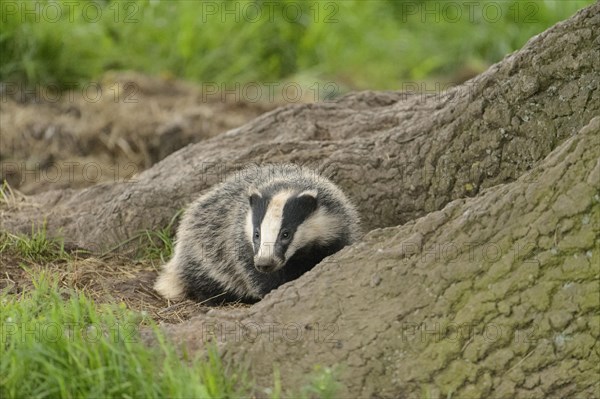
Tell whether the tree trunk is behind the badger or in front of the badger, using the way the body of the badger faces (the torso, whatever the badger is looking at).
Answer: in front

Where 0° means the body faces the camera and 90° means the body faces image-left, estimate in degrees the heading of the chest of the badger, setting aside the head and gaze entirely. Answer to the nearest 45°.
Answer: approximately 315°
